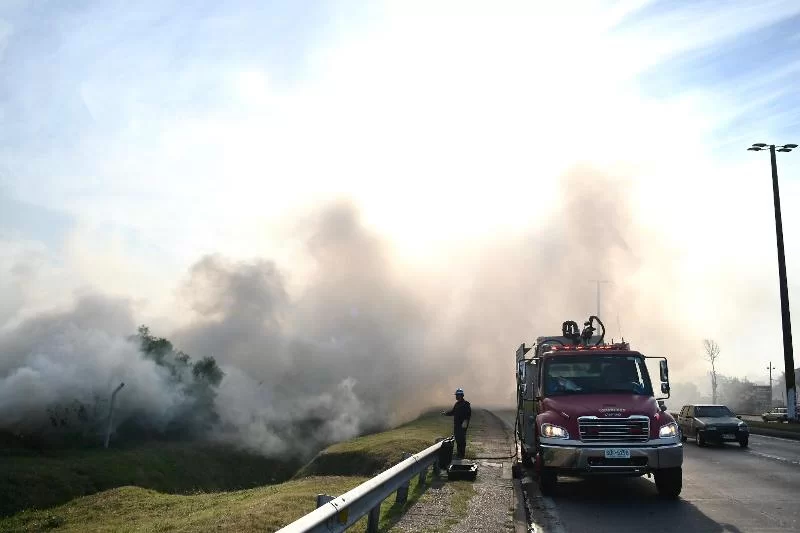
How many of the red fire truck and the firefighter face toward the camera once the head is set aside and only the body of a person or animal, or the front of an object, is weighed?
1

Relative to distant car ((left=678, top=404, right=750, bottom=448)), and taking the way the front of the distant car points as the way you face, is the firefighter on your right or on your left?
on your right

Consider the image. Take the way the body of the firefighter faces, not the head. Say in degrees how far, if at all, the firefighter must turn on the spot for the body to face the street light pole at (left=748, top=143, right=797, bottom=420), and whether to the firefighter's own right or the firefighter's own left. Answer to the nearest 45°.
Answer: approximately 135° to the firefighter's own right

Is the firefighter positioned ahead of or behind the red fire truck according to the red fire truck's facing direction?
behind

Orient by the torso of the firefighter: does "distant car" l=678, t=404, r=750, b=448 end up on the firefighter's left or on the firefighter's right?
on the firefighter's right

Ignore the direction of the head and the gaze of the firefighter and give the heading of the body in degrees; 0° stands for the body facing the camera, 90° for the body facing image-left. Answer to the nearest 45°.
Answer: approximately 90°

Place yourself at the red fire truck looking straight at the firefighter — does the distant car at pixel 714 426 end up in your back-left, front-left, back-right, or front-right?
front-right

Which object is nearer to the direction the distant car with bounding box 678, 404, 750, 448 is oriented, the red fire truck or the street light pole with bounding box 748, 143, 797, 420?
the red fire truck

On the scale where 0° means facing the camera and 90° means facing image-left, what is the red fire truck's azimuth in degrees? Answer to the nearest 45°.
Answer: approximately 0°

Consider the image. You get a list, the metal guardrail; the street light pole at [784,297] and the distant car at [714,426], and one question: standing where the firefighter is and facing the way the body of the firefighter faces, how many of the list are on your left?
1

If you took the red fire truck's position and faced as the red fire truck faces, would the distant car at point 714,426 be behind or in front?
behind

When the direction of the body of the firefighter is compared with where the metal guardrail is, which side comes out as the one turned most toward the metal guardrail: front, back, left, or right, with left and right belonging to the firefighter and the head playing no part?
left

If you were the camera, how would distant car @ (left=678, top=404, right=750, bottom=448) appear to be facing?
facing the viewer and to the right of the viewer
